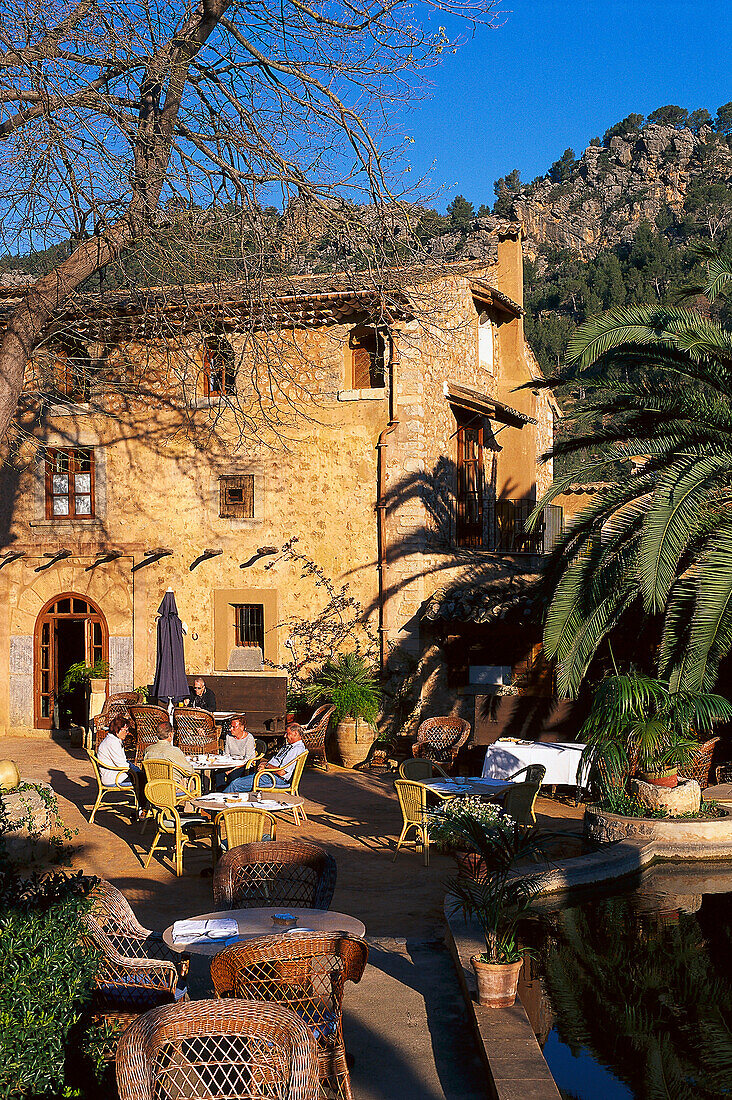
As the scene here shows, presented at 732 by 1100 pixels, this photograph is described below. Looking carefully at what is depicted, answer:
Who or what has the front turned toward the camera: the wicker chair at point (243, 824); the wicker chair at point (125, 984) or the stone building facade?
the stone building facade

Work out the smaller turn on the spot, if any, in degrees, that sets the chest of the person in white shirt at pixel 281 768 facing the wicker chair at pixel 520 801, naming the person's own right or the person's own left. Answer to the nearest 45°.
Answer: approximately 135° to the person's own left

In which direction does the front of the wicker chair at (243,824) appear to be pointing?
away from the camera

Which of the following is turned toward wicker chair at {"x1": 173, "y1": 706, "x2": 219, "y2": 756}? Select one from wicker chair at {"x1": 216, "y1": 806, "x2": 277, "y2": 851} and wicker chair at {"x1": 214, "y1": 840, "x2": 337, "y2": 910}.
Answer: wicker chair at {"x1": 216, "y1": 806, "x2": 277, "y2": 851}

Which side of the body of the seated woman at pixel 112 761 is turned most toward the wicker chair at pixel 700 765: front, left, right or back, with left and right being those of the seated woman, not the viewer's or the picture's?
front

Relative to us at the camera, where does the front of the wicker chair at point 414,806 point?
facing away from the viewer and to the right of the viewer

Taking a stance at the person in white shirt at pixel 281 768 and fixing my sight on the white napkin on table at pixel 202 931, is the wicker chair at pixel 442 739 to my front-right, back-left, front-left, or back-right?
back-left

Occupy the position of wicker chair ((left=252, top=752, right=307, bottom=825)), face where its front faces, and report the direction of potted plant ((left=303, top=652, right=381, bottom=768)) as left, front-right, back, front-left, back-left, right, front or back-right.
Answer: right

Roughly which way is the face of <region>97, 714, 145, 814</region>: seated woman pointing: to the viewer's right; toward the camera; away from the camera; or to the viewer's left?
to the viewer's right

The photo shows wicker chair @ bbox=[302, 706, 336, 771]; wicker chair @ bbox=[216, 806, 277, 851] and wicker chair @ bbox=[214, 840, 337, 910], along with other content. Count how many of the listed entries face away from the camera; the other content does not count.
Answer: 1

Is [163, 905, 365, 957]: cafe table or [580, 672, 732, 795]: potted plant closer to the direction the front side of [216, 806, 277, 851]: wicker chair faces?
the potted plant

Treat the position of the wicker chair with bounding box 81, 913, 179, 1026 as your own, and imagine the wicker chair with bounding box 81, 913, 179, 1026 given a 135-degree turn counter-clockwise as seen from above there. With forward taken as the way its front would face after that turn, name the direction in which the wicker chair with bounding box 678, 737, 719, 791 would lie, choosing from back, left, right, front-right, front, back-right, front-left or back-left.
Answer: right

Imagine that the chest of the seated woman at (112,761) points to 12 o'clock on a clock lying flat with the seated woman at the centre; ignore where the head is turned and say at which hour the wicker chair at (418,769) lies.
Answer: The wicker chair is roughly at 1 o'clock from the seated woman.

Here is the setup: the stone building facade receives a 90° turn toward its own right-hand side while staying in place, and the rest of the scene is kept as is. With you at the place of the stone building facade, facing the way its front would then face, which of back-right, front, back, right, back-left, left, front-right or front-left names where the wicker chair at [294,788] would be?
left

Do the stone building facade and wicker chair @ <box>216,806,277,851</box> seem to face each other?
yes

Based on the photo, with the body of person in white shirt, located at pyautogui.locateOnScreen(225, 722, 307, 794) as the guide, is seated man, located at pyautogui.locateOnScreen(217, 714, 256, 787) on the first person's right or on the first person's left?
on the first person's right

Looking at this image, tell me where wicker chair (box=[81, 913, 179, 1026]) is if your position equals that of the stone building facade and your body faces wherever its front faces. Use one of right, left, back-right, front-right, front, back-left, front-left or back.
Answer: front

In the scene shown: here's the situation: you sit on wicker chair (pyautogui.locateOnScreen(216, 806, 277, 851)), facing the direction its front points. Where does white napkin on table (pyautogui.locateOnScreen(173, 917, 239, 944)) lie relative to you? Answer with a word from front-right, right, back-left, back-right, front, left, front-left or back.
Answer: back

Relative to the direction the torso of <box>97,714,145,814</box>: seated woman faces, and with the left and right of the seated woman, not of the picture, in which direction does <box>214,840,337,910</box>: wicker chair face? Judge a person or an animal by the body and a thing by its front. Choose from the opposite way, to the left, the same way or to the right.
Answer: to the right

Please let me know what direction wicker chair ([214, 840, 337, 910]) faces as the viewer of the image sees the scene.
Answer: facing the viewer

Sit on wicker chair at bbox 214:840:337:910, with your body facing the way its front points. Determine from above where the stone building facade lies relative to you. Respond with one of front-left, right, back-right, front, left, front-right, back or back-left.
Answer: back

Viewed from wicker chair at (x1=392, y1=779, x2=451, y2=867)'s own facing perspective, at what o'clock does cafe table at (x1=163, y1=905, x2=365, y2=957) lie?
The cafe table is roughly at 5 o'clock from the wicker chair.

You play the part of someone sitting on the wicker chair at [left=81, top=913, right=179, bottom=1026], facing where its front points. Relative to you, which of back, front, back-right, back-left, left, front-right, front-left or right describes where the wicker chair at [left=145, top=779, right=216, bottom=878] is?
left
